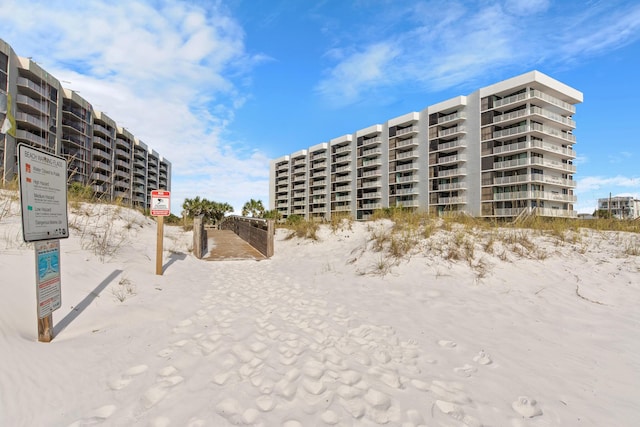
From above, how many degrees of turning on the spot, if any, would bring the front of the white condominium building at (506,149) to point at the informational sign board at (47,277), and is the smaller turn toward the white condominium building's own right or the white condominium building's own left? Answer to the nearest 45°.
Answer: approximately 45° to the white condominium building's own left

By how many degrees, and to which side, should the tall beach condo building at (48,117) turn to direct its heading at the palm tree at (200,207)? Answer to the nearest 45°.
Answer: approximately 45° to its left

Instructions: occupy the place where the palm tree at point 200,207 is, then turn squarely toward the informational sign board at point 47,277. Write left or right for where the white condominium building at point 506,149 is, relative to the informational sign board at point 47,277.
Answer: left

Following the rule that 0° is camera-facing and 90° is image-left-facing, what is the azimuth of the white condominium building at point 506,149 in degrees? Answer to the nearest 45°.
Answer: approximately 45°

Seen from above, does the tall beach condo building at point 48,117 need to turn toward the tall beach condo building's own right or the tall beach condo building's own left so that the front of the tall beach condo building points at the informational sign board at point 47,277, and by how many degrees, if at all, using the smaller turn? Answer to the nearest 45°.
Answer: approximately 45° to the tall beach condo building's own right

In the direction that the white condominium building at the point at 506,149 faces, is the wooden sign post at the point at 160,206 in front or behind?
in front

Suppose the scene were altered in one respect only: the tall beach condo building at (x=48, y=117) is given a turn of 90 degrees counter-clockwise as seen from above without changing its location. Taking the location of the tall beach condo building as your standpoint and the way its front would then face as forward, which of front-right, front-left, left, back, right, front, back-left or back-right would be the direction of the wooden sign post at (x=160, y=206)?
back-right

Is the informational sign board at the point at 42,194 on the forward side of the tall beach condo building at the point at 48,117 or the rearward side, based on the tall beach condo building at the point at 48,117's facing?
on the forward side

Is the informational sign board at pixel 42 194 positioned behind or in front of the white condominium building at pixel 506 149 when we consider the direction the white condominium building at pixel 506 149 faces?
in front

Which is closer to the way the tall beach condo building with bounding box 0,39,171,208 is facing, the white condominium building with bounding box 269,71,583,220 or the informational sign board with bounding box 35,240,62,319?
the white condominium building

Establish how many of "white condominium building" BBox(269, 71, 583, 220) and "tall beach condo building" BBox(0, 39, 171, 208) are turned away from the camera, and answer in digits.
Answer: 0
